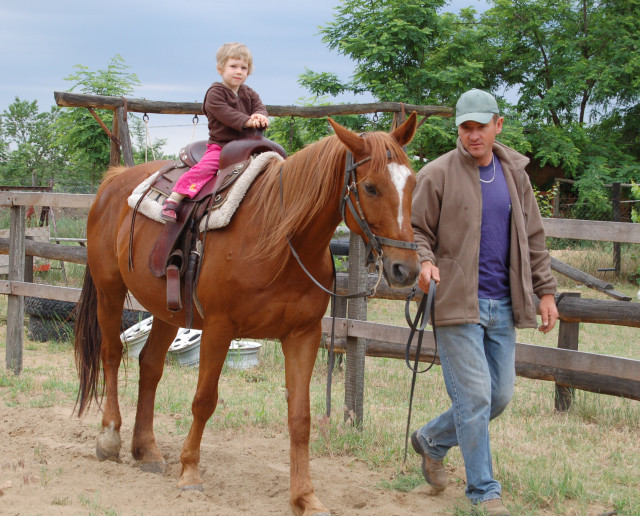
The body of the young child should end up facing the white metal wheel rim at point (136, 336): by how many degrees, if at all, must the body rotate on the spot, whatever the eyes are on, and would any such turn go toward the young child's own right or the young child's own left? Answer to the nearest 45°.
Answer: approximately 135° to the young child's own left

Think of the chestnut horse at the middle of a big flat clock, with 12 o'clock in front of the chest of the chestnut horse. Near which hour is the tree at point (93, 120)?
The tree is roughly at 7 o'clock from the chestnut horse.

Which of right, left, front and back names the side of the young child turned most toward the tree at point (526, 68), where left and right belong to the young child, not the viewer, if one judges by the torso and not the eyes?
left

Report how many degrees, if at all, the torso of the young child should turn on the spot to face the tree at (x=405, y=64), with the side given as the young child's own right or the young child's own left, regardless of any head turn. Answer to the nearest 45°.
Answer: approximately 135° to the young child's own left

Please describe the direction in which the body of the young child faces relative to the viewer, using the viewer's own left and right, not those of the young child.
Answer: facing the viewer and to the right of the viewer

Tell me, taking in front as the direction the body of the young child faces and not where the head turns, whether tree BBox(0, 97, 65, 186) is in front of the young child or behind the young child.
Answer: behind
